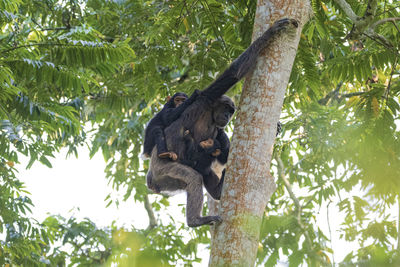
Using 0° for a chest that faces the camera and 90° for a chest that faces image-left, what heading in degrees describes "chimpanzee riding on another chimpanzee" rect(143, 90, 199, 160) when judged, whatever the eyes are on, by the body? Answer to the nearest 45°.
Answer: approximately 270°
